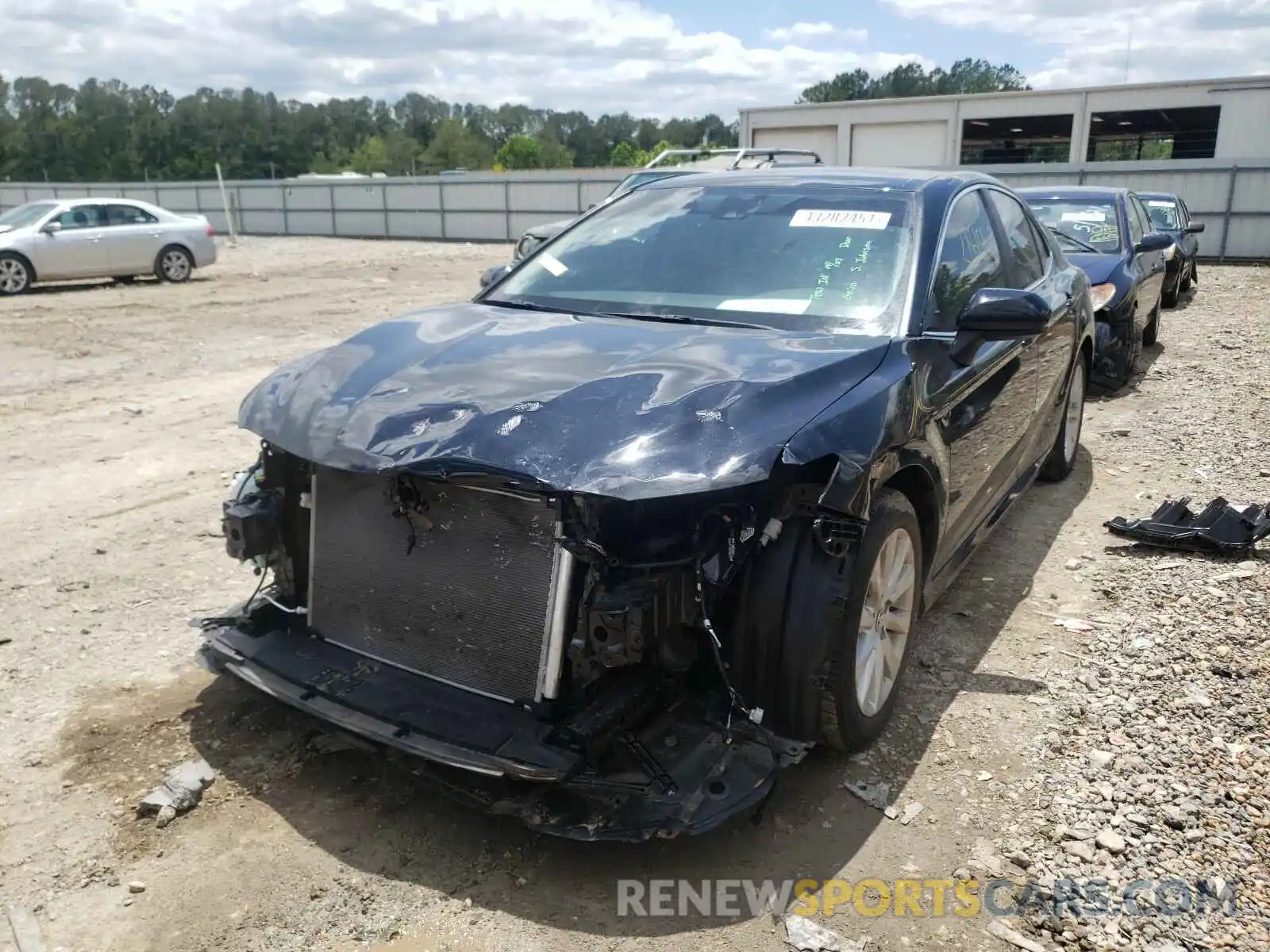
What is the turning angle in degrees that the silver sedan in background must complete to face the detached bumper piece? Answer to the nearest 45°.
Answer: approximately 90° to its left

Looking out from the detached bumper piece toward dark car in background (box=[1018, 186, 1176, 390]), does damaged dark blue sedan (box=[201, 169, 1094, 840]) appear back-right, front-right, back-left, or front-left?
back-left

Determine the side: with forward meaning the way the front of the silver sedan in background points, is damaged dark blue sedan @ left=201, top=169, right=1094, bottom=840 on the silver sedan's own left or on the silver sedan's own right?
on the silver sedan's own left

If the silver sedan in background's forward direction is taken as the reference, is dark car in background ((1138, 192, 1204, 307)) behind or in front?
behind

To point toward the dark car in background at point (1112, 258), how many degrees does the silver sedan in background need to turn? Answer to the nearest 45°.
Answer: approximately 135° to its left

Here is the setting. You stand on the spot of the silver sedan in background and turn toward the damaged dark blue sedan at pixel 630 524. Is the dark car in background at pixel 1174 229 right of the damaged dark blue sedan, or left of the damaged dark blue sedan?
left

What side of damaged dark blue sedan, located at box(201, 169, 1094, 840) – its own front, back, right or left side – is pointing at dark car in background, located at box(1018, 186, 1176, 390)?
back

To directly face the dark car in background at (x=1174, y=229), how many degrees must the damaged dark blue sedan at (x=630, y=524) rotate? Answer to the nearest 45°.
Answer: approximately 180°

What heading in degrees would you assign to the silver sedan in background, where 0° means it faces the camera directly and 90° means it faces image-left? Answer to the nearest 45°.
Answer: approximately 90°

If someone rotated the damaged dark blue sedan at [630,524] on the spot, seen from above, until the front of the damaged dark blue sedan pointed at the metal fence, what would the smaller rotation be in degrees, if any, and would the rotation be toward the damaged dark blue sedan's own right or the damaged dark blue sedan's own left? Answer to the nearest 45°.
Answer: approximately 135° to the damaged dark blue sedan's own right

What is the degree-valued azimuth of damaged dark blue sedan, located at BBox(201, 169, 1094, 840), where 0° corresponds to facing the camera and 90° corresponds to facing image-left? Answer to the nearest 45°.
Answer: approximately 45°
